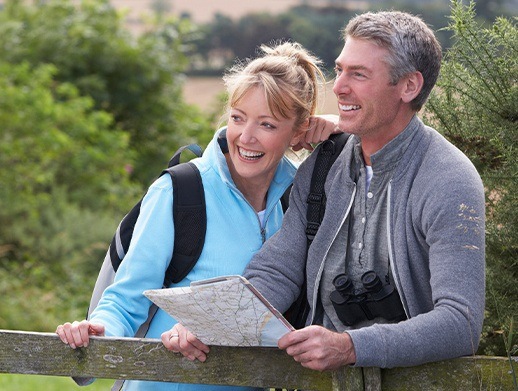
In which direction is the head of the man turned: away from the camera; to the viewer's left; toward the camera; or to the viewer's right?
to the viewer's left

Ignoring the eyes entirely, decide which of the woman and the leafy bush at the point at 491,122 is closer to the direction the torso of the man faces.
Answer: the woman

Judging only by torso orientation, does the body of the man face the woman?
no

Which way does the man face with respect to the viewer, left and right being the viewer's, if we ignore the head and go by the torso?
facing the viewer and to the left of the viewer

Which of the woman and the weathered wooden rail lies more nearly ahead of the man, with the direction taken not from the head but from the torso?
the weathered wooden rail

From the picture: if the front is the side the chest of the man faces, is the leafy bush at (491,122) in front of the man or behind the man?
behind

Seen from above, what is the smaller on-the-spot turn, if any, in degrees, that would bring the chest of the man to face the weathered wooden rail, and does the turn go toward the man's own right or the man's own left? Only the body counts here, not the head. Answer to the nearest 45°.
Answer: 0° — they already face it

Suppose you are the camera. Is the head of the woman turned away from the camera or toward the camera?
toward the camera

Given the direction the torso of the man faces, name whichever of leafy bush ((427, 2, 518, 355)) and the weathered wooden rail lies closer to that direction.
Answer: the weathered wooden rail
